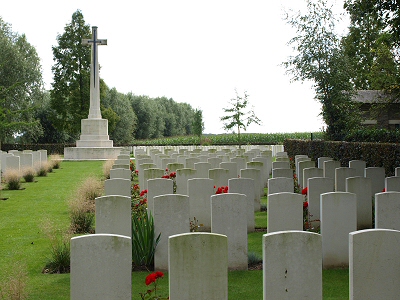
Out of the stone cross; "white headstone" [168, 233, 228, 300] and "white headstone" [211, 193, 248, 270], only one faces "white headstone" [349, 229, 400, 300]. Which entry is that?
the stone cross

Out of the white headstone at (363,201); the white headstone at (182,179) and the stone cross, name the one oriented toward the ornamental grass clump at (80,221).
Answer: the stone cross

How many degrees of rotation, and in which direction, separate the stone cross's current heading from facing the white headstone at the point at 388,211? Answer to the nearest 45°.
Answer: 0° — it already faces it
